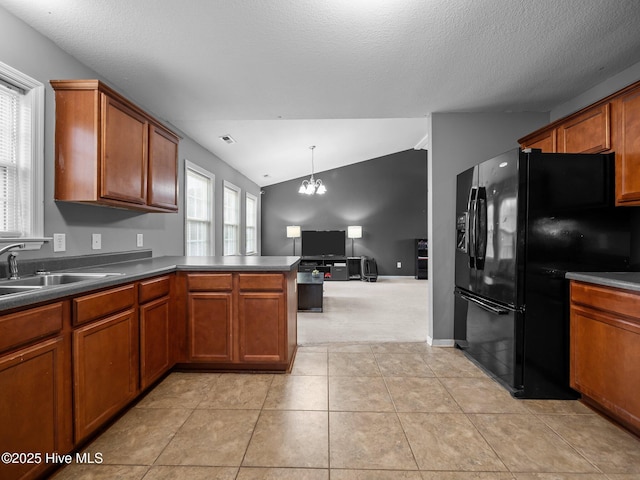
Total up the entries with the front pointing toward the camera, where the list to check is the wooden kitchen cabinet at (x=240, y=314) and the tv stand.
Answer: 2

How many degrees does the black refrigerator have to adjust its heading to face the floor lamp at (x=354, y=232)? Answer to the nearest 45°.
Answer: approximately 90° to its right

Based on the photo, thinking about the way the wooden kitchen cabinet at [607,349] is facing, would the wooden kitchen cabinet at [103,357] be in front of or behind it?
in front

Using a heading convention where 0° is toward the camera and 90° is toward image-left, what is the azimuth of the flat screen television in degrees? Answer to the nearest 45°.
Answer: approximately 0°

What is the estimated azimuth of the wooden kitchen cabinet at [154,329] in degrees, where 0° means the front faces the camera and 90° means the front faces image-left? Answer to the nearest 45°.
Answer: approximately 315°

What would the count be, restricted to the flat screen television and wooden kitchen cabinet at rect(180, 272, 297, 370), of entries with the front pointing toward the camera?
2

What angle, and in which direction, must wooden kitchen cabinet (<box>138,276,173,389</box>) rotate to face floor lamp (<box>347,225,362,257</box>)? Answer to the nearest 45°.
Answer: approximately 90° to its left

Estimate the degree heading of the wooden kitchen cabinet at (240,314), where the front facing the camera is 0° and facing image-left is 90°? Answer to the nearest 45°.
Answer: approximately 0°

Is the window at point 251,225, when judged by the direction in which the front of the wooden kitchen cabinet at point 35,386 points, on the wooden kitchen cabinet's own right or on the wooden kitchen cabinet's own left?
on the wooden kitchen cabinet's own left
